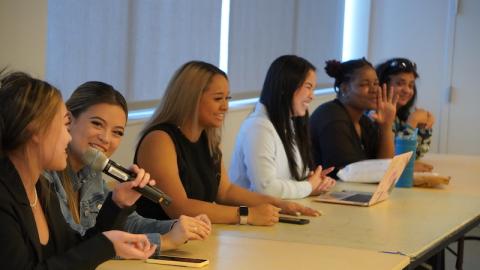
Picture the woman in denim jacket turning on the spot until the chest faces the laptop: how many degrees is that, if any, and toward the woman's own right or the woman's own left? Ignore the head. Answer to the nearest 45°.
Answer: approximately 90° to the woman's own left

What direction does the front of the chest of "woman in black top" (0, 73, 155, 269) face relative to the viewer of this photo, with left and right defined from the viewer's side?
facing to the right of the viewer

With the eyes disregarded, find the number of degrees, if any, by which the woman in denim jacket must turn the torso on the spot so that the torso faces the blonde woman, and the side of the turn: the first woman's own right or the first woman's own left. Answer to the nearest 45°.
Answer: approximately 90° to the first woman's own left

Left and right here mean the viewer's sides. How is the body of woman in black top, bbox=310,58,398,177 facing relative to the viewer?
facing the viewer and to the right of the viewer

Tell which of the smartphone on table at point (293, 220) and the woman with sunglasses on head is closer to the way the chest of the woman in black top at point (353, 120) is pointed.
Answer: the smartphone on table

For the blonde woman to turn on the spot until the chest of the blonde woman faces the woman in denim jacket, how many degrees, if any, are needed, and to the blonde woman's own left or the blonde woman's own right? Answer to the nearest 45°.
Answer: approximately 90° to the blonde woman's own right
